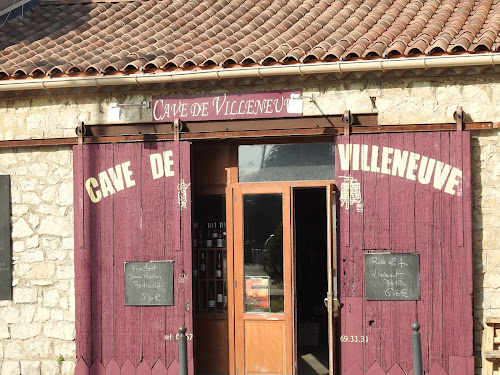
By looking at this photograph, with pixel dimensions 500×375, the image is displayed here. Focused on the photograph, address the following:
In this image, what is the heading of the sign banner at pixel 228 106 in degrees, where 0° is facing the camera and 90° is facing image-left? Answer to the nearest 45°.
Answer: approximately 0°

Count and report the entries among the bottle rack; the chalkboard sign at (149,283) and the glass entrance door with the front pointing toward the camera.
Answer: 3

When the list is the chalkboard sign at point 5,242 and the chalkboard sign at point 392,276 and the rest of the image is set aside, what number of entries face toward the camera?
2

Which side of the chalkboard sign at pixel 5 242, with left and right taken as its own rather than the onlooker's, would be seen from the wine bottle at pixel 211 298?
left

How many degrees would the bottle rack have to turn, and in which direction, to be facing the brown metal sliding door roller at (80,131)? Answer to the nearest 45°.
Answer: approximately 90° to its right

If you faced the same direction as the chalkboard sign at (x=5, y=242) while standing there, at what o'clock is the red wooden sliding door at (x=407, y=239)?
The red wooden sliding door is roughly at 10 o'clock from the chalkboard sign.

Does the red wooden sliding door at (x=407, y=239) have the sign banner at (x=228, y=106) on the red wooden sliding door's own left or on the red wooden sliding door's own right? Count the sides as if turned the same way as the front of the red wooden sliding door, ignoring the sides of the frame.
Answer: on the red wooden sliding door's own right
